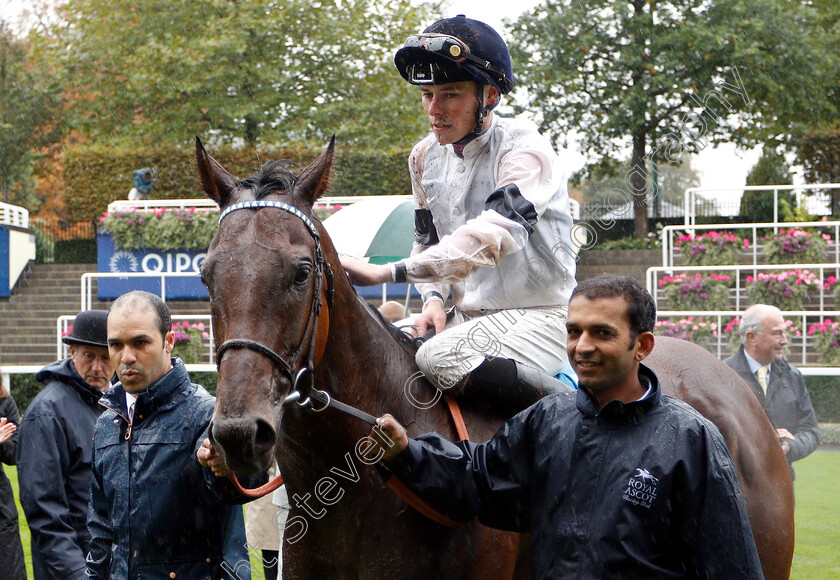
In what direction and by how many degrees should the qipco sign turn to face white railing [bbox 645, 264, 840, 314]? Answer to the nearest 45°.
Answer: approximately 45° to its left

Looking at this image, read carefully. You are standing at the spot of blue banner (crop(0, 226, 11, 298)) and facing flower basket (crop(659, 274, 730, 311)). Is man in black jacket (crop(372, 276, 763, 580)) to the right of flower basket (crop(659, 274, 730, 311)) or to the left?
right

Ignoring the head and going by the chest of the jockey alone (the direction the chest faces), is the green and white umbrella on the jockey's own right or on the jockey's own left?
on the jockey's own right

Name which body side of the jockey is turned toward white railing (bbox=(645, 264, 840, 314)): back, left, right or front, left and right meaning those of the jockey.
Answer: back

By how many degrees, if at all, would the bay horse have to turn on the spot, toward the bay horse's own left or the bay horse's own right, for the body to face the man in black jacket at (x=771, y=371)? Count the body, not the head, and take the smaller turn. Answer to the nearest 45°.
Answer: approximately 180°

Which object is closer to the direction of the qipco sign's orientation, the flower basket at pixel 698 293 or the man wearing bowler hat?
the man wearing bowler hat

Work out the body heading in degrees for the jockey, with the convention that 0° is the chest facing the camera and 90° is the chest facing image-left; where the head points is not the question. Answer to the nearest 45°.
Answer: approximately 45°

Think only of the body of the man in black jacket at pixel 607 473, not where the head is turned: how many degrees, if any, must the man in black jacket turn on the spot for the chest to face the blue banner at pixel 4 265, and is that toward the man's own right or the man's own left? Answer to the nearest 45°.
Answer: approximately 90° to the man's own right

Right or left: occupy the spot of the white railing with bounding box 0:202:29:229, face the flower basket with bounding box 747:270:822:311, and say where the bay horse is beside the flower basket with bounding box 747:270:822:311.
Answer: right
